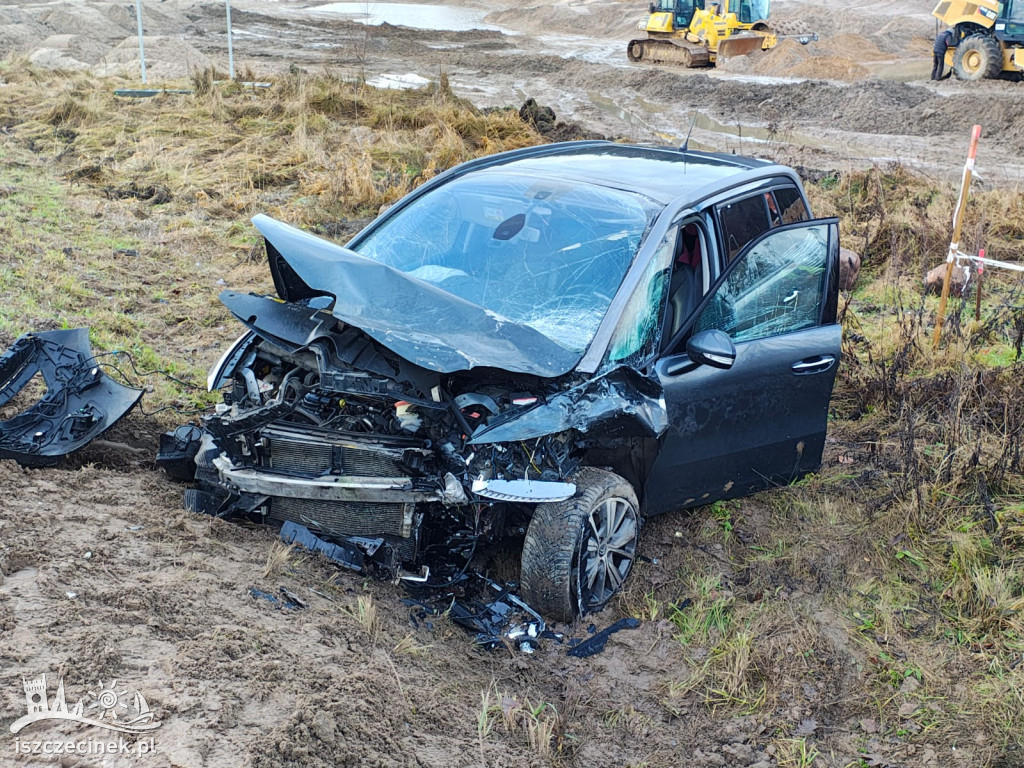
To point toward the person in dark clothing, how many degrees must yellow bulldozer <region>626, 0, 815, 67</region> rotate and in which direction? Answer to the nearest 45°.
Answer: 0° — it already faces them

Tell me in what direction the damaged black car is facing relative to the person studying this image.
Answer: facing the viewer and to the left of the viewer

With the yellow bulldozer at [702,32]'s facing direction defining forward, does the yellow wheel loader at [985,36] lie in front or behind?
in front

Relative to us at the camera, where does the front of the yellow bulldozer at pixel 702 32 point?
facing the viewer and to the right of the viewer

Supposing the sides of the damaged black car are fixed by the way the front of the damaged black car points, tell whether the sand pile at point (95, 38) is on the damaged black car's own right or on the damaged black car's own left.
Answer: on the damaged black car's own right

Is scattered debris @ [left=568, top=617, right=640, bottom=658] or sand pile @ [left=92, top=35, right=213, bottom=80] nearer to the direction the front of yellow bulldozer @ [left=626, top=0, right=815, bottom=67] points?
the scattered debris

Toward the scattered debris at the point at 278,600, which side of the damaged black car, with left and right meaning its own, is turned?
front

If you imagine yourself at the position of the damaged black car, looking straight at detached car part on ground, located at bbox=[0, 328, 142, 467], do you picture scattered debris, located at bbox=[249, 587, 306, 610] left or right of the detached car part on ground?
left

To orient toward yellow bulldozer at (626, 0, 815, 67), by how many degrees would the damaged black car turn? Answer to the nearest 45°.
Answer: approximately 135° to its right

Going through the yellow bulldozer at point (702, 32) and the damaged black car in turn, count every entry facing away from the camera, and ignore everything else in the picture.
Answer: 0

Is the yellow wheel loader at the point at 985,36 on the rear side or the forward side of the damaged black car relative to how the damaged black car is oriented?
on the rear side

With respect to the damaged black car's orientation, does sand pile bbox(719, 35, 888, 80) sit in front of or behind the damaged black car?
behind
